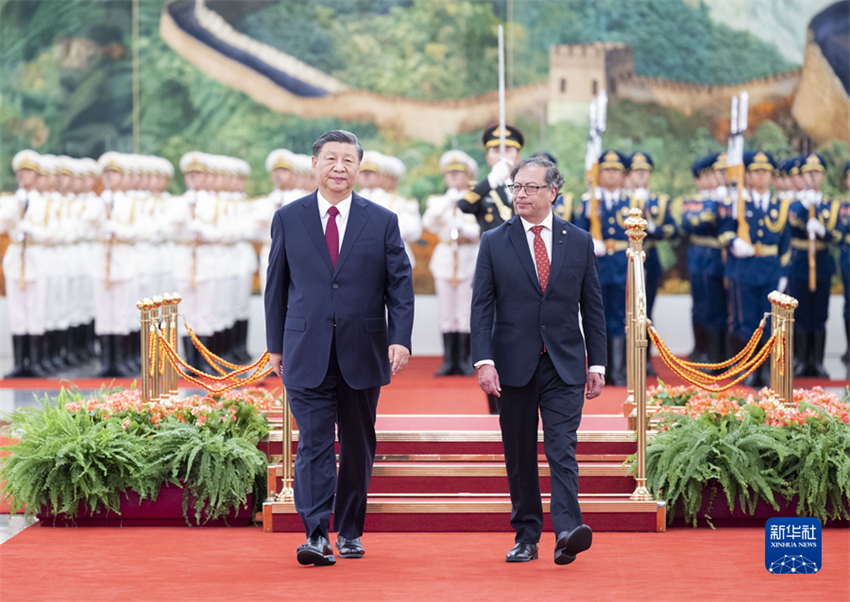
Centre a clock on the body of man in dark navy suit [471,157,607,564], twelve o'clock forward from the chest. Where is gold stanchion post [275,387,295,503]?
The gold stanchion post is roughly at 4 o'clock from the man in dark navy suit.

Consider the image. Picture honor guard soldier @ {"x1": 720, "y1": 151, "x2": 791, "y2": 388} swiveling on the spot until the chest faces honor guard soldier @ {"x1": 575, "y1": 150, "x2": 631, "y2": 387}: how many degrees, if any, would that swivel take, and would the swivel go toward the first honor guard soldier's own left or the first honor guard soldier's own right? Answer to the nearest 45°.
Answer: approximately 45° to the first honor guard soldier's own right

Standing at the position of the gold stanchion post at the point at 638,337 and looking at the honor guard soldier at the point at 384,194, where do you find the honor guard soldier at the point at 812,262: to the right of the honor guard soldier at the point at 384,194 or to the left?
right

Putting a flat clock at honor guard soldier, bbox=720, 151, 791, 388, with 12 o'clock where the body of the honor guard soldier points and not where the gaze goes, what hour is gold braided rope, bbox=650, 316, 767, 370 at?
The gold braided rope is roughly at 12 o'clock from the honor guard soldier.

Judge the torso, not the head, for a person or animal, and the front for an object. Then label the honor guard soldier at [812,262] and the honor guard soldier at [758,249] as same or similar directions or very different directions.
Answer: same or similar directions

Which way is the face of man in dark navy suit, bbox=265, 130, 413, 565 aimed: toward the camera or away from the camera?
toward the camera

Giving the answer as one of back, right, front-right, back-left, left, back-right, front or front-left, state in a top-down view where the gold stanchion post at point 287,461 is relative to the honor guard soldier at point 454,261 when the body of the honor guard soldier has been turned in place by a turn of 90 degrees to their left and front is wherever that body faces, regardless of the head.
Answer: right

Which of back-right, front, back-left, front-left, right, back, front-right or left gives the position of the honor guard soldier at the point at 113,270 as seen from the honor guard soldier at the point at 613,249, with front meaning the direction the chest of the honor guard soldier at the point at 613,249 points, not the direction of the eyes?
right

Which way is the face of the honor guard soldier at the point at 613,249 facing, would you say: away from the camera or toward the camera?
toward the camera

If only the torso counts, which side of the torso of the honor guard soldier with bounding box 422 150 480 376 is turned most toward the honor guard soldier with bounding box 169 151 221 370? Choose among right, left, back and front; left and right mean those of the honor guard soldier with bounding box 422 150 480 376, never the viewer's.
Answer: right

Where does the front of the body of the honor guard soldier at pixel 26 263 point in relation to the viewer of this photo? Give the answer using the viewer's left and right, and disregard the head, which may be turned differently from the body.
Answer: facing the viewer

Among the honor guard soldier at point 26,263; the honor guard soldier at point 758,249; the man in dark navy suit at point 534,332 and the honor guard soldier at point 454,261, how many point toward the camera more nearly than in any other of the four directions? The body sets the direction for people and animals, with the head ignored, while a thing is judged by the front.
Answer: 4

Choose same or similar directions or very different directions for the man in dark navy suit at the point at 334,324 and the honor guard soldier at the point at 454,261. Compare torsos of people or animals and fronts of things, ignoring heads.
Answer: same or similar directions

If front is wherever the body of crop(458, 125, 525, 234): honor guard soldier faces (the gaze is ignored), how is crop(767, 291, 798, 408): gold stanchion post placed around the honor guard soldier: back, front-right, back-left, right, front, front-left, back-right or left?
front-left

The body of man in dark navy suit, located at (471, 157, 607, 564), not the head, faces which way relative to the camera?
toward the camera

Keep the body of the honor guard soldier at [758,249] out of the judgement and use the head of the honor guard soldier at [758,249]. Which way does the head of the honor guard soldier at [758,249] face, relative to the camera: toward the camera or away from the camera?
toward the camera
